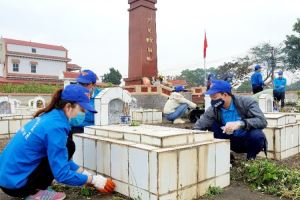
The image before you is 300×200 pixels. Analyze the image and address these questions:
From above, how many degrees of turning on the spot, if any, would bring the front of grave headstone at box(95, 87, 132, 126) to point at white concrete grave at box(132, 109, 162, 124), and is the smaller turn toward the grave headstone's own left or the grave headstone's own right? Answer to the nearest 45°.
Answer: approximately 135° to the grave headstone's own left

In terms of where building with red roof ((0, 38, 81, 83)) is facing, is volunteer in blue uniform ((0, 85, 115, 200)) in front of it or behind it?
in front

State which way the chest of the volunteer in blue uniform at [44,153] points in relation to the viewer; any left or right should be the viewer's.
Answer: facing to the right of the viewer

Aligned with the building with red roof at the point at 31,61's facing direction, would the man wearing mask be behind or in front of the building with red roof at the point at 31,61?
in front

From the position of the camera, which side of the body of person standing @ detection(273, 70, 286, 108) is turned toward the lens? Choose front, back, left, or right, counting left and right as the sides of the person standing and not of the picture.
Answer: front

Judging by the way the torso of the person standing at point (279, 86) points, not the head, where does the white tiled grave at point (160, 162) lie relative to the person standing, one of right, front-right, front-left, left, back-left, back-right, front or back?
front

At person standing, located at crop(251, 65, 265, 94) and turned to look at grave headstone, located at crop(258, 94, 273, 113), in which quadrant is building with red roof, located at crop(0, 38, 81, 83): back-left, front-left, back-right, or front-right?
back-right

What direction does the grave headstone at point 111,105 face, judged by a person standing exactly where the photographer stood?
facing the viewer and to the right of the viewer

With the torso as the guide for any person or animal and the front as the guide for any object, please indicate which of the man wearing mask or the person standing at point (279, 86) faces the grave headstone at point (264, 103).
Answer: the person standing

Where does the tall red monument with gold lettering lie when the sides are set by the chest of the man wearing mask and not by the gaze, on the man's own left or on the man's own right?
on the man's own right

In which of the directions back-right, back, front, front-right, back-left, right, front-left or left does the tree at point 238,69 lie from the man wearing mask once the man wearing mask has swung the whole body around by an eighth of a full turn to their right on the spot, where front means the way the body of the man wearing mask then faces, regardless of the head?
right

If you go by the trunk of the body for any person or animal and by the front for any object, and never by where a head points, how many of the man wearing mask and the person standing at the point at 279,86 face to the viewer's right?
0

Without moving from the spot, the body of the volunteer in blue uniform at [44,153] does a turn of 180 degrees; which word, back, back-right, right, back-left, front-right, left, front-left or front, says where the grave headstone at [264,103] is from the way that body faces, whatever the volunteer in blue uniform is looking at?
back-right

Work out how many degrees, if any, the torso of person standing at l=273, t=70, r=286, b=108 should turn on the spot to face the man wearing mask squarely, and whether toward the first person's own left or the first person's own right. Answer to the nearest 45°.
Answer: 0° — they already face them

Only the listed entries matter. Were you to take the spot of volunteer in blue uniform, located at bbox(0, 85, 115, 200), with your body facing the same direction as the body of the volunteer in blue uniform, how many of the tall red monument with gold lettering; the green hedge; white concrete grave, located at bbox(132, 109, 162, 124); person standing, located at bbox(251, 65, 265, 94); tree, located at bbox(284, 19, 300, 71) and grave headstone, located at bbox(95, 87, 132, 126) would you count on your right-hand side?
0

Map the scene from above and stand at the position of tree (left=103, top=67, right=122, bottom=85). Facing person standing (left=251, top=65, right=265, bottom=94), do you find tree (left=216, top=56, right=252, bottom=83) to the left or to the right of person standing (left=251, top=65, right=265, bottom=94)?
left

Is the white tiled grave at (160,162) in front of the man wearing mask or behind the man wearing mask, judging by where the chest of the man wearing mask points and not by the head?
in front

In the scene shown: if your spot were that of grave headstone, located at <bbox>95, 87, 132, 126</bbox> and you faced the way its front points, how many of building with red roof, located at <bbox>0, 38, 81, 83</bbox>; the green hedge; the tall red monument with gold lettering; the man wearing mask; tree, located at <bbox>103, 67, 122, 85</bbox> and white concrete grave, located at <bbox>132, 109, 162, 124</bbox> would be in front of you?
1

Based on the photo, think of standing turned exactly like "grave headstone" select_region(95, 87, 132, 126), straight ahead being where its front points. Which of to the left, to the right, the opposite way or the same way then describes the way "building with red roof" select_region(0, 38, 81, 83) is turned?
the same way

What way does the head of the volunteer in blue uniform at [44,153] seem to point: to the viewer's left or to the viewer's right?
to the viewer's right
